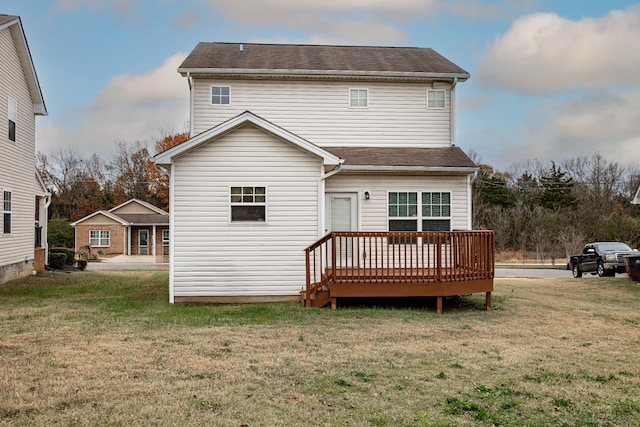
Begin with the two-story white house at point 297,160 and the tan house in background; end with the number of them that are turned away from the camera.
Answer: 1

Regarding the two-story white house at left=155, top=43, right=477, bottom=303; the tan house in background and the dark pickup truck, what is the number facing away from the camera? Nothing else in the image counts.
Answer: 1

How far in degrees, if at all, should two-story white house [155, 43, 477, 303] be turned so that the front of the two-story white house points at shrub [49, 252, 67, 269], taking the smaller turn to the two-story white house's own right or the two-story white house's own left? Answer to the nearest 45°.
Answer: approximately 45° to the two-story white house's own left

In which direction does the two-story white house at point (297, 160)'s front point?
away from the camera

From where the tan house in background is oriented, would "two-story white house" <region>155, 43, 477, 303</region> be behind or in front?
in front

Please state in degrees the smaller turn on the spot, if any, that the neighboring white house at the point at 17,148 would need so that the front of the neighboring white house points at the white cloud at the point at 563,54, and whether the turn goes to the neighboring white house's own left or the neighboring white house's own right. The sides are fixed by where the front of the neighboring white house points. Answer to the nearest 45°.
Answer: approximately 45° to the neighboring white house's own right

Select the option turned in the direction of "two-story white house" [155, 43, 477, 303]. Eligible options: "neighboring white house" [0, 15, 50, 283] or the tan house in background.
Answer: the tan house in background

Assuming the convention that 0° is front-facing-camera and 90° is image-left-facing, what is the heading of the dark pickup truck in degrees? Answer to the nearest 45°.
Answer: approximately 315°

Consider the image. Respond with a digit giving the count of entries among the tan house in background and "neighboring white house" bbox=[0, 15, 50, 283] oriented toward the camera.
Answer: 1
